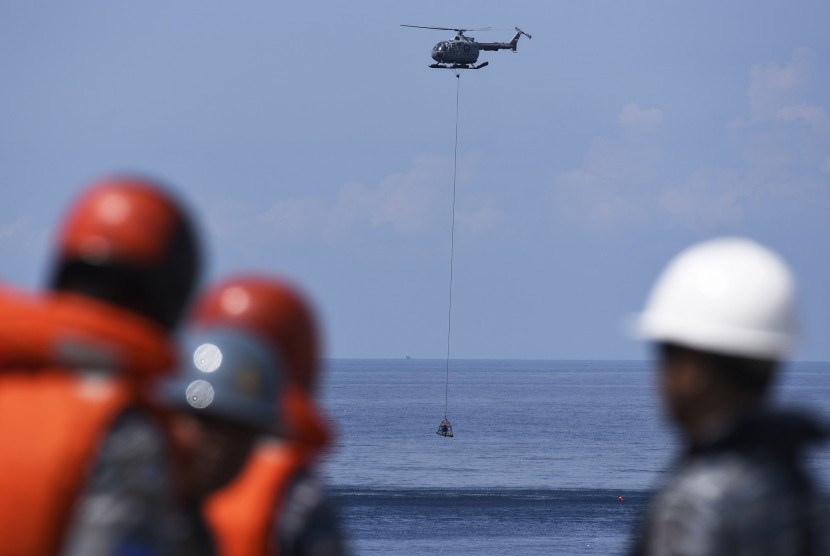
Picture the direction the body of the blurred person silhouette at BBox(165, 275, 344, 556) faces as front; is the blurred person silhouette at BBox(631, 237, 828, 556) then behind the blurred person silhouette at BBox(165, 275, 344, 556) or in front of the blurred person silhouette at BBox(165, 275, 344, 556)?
behind

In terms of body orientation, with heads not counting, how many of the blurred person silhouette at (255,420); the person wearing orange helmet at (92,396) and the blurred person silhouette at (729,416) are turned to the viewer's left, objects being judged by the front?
2

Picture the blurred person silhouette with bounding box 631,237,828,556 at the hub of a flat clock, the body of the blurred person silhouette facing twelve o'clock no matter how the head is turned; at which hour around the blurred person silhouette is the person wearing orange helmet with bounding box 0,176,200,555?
The person wearing orange helmet is roughly at 11 o'clock from the blurred person silhouette.

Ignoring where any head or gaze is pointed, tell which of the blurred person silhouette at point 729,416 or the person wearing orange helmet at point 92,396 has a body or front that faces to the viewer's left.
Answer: the blurred person silhouette

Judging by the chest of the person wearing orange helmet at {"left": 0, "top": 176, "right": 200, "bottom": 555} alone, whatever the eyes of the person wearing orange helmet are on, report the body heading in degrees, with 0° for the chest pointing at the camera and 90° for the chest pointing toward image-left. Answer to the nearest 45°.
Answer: approximately 225°

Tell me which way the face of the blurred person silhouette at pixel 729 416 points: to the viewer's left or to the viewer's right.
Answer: to the viewer's left

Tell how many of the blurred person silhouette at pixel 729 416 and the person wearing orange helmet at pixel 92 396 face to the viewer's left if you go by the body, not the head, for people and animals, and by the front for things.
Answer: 1

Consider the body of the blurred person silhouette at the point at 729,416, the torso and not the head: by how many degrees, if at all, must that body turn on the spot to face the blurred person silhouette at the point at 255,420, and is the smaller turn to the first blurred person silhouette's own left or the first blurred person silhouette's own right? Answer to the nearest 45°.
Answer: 0° — they already face them

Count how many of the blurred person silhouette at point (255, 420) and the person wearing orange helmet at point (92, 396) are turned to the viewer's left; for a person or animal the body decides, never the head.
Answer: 1
